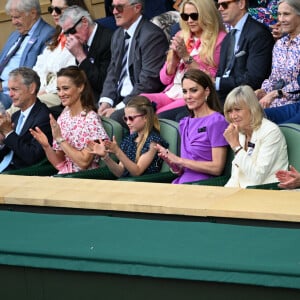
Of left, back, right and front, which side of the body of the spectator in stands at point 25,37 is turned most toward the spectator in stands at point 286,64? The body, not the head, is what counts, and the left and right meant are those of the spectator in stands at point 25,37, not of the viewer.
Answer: left

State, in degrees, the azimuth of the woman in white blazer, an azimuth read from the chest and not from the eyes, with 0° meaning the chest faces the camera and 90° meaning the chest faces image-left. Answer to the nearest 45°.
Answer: approximately 45°

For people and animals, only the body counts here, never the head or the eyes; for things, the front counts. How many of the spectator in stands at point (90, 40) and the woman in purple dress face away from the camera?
0

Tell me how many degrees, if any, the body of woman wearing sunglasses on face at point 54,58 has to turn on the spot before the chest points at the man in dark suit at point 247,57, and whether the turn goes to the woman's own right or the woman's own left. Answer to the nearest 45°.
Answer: approximately 90° to the woman's own left

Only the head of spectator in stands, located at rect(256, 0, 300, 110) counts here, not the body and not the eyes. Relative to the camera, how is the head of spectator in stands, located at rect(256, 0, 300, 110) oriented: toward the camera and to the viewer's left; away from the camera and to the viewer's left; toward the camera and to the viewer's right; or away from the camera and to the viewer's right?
toward the camera and to the viewer's left
